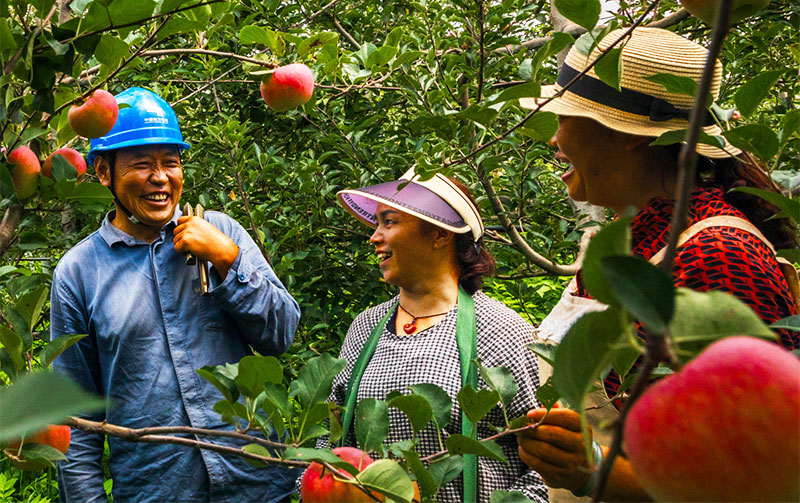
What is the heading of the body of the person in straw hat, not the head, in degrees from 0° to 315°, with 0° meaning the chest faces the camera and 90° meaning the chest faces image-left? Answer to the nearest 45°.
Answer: approximately 90°

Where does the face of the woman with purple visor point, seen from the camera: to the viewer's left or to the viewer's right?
to the viewer's left

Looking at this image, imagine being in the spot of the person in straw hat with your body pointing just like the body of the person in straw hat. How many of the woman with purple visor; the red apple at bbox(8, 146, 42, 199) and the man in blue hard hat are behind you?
0

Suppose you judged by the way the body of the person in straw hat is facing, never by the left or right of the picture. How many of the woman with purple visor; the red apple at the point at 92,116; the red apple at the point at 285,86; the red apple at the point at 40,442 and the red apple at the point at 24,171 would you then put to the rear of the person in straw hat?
0

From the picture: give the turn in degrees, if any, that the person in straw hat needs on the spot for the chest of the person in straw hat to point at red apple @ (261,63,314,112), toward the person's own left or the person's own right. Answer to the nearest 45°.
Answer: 0° — they already face it

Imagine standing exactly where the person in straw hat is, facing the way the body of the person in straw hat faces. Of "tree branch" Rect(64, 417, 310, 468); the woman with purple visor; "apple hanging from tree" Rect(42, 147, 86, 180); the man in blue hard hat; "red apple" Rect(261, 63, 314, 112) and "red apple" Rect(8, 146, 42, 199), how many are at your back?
0

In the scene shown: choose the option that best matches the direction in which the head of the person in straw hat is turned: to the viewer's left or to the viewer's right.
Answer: to the viewer's left

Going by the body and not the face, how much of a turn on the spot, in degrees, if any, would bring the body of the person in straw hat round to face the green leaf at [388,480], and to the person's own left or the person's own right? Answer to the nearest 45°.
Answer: approximately 90° to the person's own left

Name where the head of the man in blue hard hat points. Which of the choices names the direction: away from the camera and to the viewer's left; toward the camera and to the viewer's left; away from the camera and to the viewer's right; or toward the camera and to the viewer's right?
toward the camera and to the viewer's right

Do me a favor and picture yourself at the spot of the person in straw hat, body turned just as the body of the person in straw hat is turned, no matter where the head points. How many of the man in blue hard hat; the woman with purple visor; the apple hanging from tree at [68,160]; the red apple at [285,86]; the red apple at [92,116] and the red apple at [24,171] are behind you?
0

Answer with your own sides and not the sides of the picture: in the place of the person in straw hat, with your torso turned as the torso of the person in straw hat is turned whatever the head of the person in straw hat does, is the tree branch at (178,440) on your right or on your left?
on your left

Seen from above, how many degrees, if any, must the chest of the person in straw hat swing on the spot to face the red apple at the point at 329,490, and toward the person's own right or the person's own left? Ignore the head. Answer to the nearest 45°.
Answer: approximately 45° to the person's own left

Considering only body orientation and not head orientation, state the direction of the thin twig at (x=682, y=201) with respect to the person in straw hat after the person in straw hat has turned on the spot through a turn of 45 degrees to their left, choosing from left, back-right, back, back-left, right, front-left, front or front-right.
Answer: front-left

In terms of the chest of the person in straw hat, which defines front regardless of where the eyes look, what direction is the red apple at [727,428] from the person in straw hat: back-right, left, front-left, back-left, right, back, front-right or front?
left

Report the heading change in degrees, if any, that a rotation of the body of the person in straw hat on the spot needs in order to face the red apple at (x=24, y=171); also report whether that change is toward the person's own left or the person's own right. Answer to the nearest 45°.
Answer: approximately 45° to the person's own left

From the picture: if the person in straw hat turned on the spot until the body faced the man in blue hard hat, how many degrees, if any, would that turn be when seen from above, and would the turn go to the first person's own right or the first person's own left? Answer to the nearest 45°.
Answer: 0° — they already face them

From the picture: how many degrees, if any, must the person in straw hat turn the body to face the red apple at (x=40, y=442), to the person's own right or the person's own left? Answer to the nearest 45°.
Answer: approximately 45° to the person's own left

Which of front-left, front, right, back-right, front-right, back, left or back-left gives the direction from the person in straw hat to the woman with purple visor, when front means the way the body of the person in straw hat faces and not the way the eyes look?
front-right
